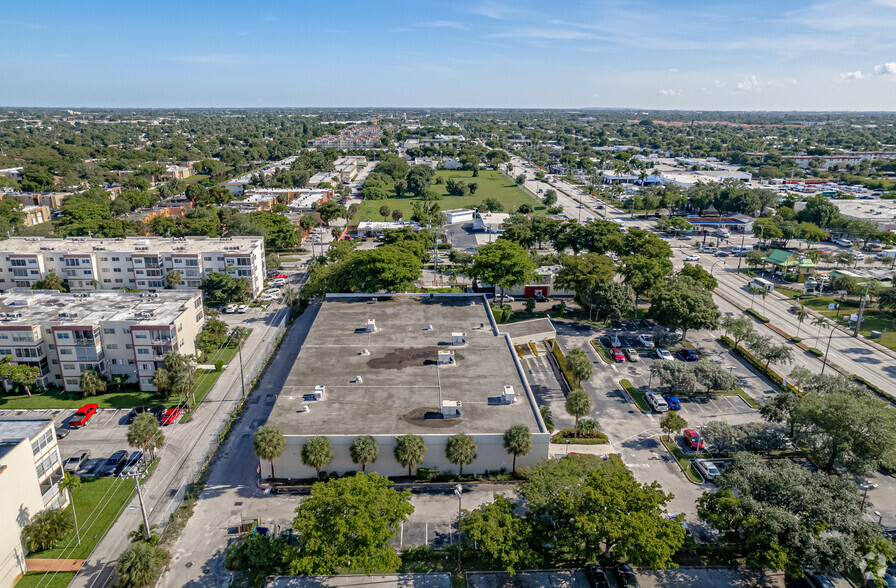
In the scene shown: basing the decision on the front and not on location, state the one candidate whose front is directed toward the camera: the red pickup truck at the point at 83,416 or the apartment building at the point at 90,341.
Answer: the apartment building

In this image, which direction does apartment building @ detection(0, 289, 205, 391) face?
toward the camera

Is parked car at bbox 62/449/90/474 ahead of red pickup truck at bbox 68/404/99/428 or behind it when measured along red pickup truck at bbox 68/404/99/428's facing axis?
behind

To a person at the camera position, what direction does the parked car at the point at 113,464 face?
facing the viewer and to the left of the viewer

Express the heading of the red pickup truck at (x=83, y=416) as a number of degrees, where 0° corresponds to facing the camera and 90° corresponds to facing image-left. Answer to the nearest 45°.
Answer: approximately 225°

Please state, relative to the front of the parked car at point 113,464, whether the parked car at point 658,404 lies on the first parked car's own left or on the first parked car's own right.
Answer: on the first parked car's own left

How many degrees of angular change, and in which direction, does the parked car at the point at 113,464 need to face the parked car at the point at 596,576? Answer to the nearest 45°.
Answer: approximately 90° to its left

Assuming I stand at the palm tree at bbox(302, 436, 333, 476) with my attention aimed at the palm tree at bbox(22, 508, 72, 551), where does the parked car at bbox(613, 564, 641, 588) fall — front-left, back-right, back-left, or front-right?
back-left

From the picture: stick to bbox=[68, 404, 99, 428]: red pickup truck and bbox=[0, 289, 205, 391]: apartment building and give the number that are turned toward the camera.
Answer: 1

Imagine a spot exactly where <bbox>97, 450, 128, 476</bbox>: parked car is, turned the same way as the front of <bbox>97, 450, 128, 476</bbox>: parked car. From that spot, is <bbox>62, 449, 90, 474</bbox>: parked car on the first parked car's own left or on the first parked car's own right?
on the first parked car's own right

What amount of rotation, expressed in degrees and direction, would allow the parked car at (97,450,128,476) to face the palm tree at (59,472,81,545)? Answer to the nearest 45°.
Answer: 0° — it already faces it

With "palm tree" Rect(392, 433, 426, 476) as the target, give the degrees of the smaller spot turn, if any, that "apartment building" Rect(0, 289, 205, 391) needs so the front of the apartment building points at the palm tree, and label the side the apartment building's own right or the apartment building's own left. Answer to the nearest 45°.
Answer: approximately 45° to the apartment building's own left

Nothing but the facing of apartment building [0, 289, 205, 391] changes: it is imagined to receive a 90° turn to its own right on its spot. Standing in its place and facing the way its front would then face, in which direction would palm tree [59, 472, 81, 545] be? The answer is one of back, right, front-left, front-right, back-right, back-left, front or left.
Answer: left

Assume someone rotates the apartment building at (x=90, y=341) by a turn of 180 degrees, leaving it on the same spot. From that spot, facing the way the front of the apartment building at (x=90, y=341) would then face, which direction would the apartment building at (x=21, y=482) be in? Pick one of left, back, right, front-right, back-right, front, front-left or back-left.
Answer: back
